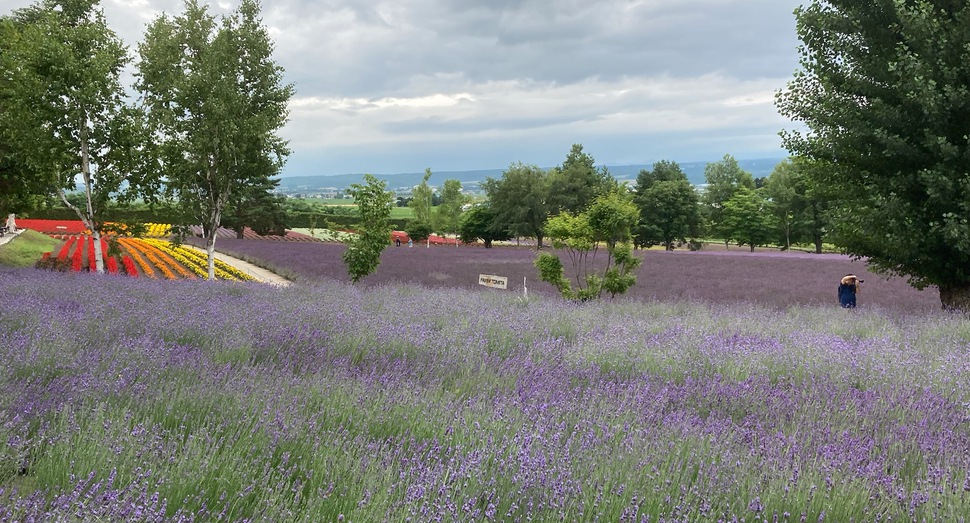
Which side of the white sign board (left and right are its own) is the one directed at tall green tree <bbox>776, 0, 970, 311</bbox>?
left

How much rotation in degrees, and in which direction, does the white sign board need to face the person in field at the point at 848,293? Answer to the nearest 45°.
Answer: approximately 90° to its left

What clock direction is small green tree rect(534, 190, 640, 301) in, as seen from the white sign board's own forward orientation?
The small green tree is roughly at 9 o'clock from the white sign board.

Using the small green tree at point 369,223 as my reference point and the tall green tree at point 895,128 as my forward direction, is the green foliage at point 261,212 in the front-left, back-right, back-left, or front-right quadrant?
back-left

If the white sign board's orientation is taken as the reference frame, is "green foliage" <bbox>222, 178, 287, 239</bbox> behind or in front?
behind

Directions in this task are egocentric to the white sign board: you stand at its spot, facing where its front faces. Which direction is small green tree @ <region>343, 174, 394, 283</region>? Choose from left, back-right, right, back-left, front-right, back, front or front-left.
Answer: back-right

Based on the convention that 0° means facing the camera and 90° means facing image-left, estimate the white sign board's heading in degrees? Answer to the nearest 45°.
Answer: approximately 0°

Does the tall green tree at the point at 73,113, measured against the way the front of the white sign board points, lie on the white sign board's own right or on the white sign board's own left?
on the white sign board's own right
